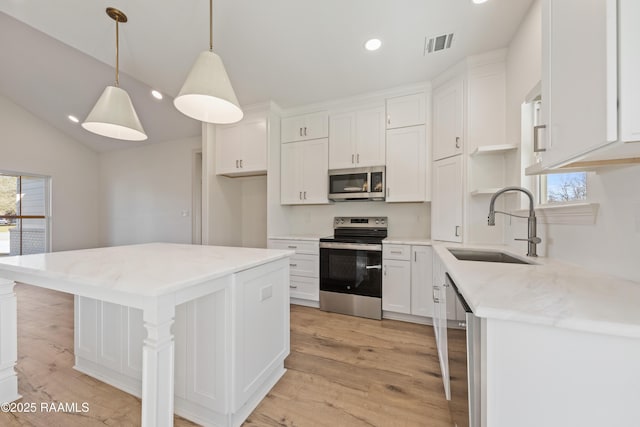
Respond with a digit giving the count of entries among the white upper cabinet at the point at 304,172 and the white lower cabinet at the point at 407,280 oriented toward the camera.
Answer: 2

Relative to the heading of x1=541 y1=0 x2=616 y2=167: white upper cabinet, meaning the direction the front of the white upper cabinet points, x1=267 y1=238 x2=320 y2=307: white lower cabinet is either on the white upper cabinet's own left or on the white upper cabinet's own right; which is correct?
on the white upper cabinet's own right

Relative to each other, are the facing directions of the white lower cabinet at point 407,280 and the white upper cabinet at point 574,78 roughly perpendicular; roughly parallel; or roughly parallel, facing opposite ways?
roughly perpendicular

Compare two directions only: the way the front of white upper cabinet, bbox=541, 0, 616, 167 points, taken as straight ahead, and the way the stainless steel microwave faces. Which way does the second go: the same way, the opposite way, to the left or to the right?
to the left

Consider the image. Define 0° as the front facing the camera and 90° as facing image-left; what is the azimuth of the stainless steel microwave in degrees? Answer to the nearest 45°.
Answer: approximately 0°
